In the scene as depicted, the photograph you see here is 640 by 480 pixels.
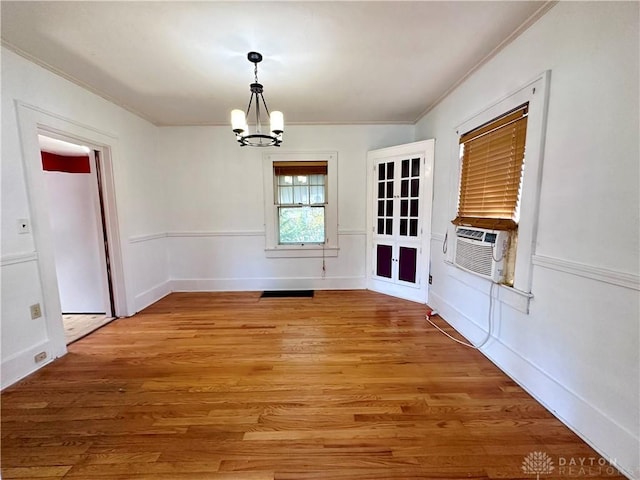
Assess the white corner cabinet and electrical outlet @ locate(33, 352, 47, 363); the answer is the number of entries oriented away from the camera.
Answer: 0

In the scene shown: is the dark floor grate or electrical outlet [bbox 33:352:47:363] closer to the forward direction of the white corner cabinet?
the electrical outlet

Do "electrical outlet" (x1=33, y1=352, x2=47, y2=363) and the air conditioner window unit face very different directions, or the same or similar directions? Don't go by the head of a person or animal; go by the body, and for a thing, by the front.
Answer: very different directions

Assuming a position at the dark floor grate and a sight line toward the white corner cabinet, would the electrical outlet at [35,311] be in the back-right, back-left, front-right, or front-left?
back-right

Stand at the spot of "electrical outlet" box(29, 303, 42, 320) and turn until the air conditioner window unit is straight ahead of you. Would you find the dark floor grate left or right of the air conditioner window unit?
left

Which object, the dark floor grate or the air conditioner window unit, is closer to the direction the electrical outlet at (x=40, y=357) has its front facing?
the air conditioner window unit

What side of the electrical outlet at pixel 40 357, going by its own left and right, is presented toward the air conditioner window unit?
front

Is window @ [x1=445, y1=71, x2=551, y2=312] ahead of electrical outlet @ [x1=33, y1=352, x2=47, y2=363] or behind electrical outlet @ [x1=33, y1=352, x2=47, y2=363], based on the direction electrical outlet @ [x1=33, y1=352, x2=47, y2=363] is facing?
ahead

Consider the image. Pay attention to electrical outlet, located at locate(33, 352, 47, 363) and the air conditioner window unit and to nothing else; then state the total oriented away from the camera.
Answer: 0

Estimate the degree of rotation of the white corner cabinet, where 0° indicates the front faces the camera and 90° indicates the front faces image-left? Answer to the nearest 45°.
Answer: approximately 45°

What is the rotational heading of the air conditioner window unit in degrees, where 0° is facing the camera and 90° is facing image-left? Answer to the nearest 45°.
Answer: approximately 45°

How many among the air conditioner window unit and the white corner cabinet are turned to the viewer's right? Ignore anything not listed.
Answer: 0
